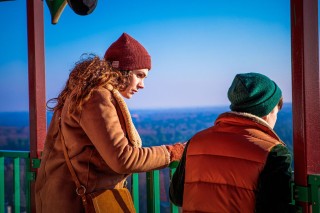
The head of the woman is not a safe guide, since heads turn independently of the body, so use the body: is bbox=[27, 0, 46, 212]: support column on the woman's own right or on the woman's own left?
on the woman's own left

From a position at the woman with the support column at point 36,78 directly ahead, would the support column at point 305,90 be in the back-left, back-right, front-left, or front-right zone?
back-right

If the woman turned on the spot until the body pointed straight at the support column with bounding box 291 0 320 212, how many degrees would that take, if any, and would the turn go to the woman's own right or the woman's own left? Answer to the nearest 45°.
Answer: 0° — they already face it

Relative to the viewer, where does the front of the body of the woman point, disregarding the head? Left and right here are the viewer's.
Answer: facing to the right of the viewer
